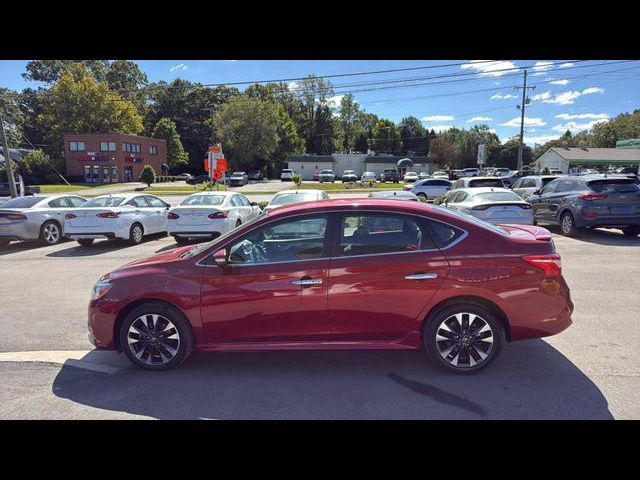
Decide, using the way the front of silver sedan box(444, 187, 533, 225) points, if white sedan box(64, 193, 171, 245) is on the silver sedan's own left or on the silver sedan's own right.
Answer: on the silver sedan's own left

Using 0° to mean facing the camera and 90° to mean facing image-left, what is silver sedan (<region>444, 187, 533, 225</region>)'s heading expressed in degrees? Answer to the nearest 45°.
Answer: approximately 135°

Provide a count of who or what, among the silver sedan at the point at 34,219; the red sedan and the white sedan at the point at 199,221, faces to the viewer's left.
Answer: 1

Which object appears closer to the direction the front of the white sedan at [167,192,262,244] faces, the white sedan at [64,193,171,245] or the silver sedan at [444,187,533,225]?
the silver sedan

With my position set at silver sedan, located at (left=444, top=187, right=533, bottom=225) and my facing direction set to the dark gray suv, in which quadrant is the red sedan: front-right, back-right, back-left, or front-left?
back-right

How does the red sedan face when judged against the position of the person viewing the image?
facing to the left of the viewer

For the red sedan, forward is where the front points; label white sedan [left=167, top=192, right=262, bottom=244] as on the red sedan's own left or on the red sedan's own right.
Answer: on the red sedan's own right

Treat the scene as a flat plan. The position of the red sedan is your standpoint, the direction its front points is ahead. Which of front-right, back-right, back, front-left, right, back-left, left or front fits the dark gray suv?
back-right

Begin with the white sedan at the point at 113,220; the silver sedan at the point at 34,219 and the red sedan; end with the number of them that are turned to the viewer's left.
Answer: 1

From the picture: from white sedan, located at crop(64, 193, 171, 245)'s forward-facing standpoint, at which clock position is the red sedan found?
The red sedan is roughly at 4 o'clock from the white sedan.

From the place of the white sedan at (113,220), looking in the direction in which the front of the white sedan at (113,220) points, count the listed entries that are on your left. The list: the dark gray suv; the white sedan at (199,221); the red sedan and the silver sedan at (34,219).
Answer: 1

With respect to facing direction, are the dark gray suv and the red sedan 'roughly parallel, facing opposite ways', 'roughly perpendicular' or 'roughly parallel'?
roughly perpendicular

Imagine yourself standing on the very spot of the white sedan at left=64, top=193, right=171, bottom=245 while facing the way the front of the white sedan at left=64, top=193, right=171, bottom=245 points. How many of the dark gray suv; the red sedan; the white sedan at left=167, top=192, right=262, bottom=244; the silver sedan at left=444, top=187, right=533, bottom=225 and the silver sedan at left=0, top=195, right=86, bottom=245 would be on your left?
1

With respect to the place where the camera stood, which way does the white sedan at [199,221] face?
facing away from the viewer and to the right of the viewer

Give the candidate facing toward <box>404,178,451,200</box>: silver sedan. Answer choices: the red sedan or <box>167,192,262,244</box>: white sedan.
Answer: the white sedan
